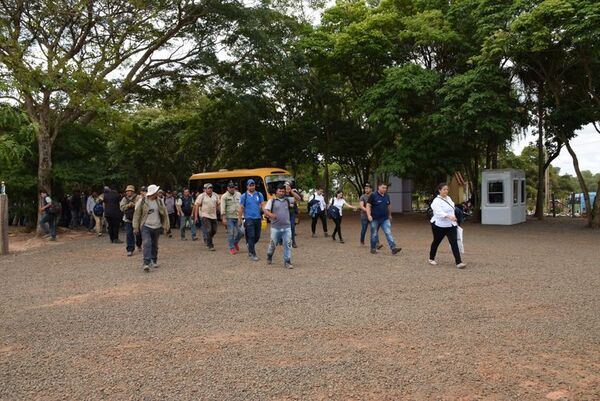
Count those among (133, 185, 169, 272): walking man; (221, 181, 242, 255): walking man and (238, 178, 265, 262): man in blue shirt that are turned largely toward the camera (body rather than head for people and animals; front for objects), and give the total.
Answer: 3

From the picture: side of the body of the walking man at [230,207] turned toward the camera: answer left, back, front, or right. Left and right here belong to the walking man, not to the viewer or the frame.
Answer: front

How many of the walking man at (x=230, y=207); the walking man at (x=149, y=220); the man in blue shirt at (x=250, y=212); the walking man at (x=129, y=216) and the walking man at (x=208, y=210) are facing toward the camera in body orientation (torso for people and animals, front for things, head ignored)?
5

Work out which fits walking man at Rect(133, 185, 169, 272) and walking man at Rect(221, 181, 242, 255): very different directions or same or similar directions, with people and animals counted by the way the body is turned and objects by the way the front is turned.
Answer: same or similar directions

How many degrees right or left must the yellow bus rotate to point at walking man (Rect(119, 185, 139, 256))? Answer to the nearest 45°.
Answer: approximately 45° to its right

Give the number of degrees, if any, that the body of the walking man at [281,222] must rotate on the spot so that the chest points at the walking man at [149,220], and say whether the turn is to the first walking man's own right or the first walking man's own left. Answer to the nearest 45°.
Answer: approximately 135° to the first walking man's own right

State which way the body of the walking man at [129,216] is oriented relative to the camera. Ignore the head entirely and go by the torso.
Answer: toward the camera

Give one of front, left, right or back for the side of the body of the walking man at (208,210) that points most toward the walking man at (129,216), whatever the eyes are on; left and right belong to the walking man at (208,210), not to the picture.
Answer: right

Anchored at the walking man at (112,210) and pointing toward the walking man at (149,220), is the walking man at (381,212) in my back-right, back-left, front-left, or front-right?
front-left

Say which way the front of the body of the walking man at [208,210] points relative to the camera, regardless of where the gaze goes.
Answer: toward the camera

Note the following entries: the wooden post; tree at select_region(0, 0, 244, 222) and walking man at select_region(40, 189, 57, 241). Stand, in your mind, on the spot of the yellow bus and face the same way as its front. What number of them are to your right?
3

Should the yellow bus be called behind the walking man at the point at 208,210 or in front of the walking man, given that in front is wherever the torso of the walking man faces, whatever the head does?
behind

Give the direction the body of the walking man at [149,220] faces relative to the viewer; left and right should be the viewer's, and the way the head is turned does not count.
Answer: facing the viewer
